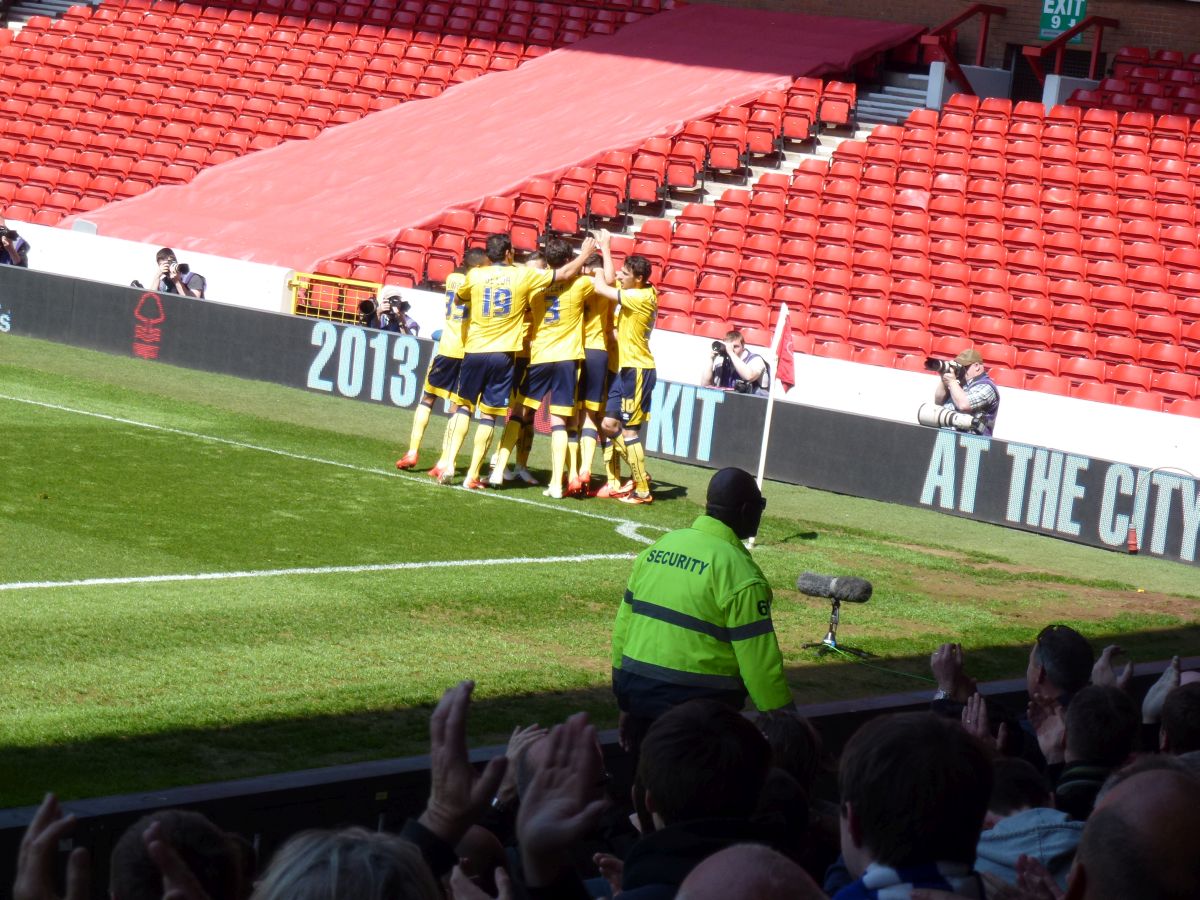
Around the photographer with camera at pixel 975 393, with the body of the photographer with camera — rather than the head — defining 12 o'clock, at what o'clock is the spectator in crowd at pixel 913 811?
The spectator in crowd is roughly at 9 o'clock from the photographer with camera.

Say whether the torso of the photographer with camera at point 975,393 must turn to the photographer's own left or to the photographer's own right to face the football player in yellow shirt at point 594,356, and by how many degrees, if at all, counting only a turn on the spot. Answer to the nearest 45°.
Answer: approximately 45° to the photographer's own left

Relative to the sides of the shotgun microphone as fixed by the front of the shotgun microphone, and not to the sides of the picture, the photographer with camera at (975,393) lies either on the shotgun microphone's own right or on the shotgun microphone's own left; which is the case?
on the shotgun microphone's own right

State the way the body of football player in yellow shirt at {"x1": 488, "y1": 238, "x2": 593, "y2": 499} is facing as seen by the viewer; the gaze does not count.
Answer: away from the camera

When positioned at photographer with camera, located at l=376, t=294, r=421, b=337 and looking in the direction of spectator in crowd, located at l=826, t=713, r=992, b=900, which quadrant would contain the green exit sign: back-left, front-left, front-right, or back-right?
back-left

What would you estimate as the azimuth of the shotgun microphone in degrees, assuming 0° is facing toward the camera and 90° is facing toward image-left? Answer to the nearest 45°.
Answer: approximately 90°

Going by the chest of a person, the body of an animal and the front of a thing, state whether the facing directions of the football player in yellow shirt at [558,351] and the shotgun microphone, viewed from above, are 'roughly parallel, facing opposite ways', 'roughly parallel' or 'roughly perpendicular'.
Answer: roughly perpendicular

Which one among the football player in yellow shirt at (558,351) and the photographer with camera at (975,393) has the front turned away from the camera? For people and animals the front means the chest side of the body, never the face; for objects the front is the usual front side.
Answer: the football player in yellow shirt

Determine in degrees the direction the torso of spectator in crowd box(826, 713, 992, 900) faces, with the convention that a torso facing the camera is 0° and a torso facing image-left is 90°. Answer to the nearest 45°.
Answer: approximately 135°

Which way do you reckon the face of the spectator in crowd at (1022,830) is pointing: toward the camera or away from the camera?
away from the camera

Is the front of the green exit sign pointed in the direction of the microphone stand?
yes

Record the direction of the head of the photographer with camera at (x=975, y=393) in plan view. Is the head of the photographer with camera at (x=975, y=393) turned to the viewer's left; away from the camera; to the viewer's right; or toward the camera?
to the viewer's left

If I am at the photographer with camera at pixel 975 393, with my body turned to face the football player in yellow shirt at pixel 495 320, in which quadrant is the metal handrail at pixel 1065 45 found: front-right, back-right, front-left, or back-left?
back-right

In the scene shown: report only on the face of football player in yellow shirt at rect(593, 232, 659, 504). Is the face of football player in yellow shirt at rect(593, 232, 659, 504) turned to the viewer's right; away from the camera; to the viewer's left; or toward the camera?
to the viewer's left

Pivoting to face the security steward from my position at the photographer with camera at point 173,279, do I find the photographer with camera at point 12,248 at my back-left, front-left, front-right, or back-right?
back-right

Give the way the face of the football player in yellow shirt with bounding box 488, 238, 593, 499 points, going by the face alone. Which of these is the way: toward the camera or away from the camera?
away from the camera

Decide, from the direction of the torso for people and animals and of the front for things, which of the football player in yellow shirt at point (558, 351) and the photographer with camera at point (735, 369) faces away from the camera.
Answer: the football player in yellow shirt

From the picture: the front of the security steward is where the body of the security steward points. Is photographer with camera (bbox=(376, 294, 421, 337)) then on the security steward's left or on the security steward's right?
on the security steward's left
